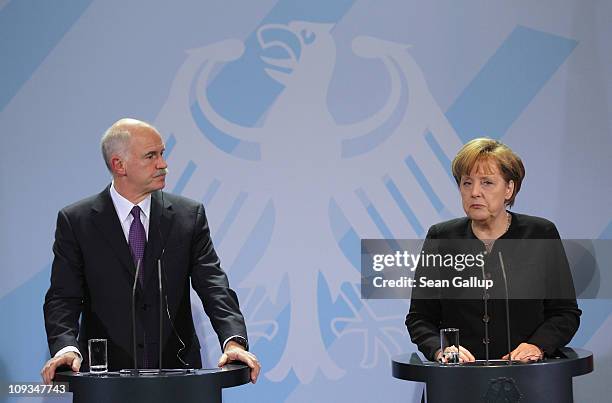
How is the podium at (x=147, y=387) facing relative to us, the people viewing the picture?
facing the viewer

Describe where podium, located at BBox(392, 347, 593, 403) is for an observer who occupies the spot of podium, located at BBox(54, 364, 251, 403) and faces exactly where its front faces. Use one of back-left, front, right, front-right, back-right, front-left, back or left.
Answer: left

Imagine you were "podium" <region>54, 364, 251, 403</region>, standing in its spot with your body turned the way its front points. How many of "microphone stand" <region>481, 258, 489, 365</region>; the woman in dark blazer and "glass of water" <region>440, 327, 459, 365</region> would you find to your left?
3

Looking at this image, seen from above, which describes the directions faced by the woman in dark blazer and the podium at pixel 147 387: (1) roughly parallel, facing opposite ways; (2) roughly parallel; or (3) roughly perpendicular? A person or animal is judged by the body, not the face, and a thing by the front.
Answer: roughly parallel

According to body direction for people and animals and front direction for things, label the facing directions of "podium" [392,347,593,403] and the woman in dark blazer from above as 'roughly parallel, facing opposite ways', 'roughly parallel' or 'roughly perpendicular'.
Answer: roughly parallel

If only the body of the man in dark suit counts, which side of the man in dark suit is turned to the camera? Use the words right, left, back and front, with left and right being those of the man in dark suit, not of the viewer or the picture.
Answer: front

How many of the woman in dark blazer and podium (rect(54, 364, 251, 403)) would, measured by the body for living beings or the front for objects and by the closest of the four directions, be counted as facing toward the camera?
2

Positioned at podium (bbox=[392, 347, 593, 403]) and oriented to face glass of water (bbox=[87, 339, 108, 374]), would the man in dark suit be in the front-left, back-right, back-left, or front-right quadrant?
front-right

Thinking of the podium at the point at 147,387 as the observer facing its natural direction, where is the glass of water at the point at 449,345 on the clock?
The glass of water is roughly at 9 o'clock from the podium.

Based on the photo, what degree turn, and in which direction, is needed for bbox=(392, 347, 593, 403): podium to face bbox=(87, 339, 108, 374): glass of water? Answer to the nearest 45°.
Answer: approximately 90° to its right

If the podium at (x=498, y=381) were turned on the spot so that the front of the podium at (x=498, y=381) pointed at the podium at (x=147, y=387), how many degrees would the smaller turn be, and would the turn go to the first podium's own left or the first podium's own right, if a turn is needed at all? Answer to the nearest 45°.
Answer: approximately 90° to the first podium's own right

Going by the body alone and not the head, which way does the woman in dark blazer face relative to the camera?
toward the camera

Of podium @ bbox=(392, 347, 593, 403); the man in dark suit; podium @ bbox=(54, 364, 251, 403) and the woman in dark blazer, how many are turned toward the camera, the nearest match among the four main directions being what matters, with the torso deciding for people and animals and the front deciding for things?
4
